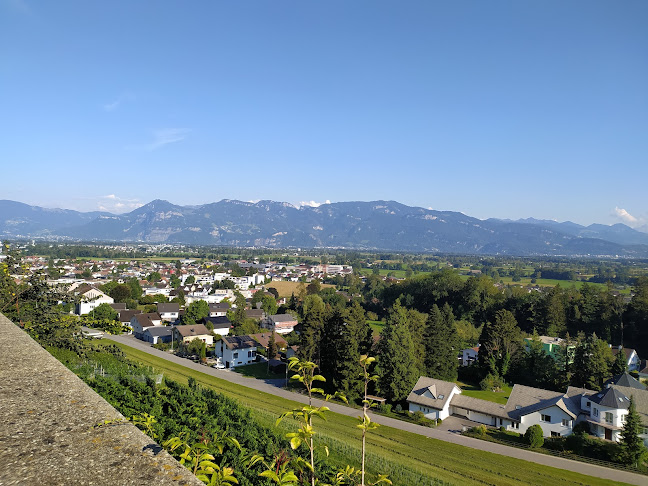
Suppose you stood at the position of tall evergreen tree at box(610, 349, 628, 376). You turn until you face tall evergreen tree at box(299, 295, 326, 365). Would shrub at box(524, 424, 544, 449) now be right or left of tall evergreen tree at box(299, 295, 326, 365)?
left

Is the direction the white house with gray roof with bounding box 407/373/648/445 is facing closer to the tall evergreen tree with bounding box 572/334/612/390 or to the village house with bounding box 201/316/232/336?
the village house

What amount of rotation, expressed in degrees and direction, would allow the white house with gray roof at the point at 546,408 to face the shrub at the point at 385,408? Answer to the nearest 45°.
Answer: approximately 45° to its right

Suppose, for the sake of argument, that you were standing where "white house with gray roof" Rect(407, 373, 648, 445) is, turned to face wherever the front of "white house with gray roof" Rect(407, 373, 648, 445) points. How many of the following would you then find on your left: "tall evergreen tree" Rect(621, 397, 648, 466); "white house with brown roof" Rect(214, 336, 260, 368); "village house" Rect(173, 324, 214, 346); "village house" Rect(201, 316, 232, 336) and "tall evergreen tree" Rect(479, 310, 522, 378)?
1

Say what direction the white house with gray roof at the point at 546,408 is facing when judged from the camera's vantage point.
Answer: facing the viewer and to the left of the viewer

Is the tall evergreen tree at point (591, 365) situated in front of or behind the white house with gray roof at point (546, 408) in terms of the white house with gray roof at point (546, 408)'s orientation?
behind

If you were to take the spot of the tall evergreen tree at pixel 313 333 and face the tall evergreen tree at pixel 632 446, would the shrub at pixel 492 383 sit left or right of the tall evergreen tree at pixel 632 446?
left

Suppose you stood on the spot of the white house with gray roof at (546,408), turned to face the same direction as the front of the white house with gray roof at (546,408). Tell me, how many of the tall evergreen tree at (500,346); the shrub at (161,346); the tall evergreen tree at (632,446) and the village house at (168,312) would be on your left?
1

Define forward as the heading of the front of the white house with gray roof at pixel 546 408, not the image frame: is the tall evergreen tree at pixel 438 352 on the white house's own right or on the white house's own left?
on the white house's own right

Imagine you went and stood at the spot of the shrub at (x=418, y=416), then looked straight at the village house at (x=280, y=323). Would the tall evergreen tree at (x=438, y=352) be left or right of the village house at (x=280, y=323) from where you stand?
right

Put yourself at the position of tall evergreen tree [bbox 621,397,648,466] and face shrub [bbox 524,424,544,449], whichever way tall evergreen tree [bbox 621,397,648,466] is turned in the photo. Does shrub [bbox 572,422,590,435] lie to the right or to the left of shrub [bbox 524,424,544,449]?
right
